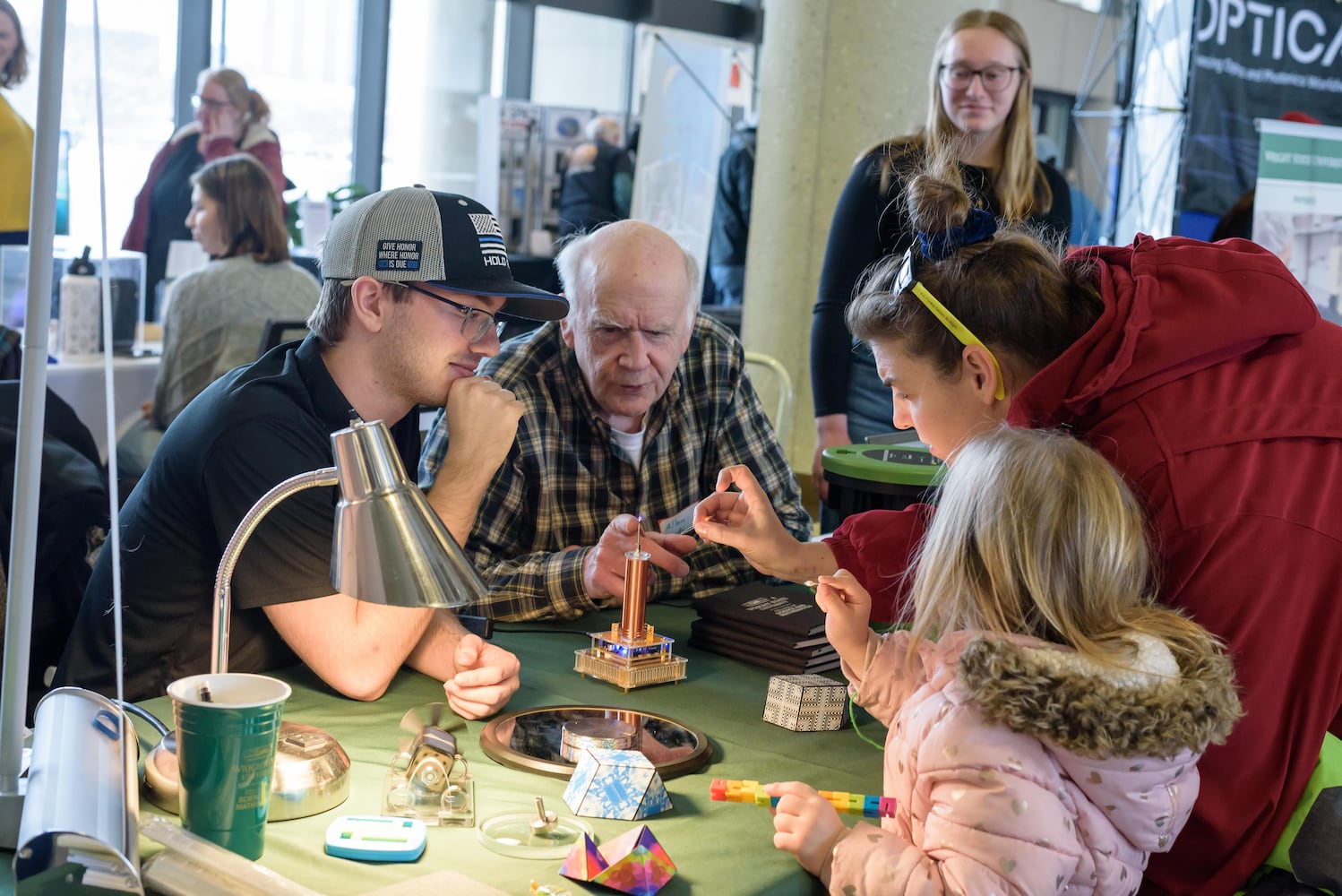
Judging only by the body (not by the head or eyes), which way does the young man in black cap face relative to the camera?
to the viewer's right

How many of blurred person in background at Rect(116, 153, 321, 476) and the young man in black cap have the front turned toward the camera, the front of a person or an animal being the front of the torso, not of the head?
0

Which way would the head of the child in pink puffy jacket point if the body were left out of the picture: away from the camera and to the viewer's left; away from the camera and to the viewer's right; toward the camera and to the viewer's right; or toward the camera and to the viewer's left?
away from the camera and to the viewer's left

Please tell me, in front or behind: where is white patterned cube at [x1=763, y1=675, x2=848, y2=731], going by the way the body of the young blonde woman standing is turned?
in front

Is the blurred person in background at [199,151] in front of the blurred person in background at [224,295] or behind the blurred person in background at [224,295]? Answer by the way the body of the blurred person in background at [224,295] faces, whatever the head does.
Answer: in front

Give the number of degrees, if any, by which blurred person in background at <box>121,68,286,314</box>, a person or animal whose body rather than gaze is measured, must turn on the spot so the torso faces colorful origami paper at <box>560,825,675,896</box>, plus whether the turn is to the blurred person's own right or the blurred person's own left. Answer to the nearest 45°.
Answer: approximately 45° to the blurred person's own left

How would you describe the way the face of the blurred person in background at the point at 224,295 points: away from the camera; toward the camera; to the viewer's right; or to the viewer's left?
to the viewer's left

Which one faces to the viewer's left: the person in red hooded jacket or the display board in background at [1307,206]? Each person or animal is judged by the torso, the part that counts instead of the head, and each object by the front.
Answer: the person in red hooded jacket

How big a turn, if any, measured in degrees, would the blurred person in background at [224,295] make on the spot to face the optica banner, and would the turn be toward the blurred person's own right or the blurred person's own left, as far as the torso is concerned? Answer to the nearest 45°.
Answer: approximately 135° to the blurred person's own right

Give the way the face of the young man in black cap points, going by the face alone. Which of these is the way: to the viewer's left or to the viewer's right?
to the viewer's right

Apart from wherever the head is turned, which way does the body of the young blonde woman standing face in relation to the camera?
toward the camera

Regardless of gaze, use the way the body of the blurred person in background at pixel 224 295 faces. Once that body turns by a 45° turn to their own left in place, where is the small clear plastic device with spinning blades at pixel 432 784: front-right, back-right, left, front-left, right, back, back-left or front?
left

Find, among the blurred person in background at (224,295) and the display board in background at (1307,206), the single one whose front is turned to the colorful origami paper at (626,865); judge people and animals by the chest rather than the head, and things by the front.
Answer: the display board in background

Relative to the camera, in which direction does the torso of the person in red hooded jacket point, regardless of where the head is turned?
to the viewer's left

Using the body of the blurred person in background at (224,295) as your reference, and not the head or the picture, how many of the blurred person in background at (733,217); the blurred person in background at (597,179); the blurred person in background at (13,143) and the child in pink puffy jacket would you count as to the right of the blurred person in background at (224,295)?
2

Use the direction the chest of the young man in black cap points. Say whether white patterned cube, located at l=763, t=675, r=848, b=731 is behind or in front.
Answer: in front
